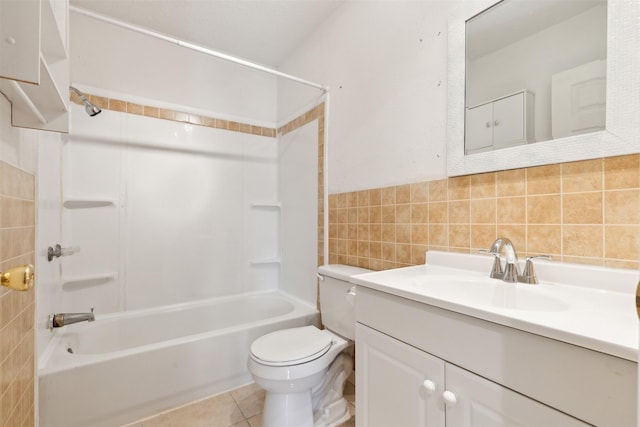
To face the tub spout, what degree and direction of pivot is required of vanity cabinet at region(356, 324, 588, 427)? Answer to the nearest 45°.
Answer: approximately 45° to its right

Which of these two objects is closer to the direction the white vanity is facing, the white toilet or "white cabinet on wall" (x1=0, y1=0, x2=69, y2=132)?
the white cabinet on wall

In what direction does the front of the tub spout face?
to the viewer's right

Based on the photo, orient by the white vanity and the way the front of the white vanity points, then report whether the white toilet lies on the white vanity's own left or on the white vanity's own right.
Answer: on the white vanity's own right

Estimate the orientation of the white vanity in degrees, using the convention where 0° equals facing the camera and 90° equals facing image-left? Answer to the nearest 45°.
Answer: approximately 45°

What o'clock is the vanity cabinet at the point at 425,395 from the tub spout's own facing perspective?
The vanity cabinet is roughly at 2 o'clock from the tub spout.
